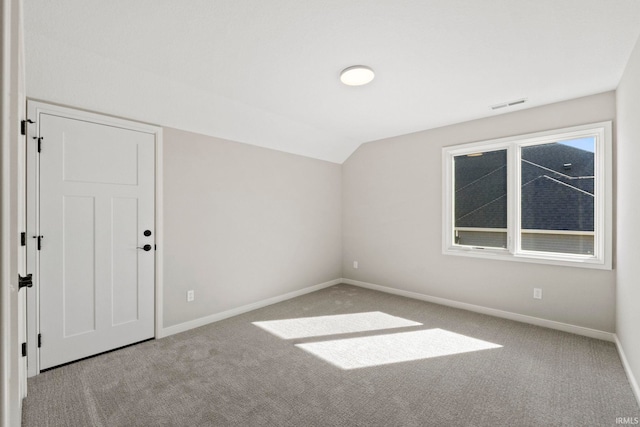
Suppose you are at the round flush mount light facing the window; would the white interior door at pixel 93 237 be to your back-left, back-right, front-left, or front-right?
back-left

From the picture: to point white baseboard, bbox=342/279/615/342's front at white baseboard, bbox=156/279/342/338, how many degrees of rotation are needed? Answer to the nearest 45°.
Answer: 0° — it already faces it

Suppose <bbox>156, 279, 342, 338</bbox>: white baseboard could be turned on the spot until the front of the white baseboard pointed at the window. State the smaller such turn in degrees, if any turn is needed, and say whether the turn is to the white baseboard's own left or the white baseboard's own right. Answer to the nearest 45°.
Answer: approximately 45° to the white baseboard's own left

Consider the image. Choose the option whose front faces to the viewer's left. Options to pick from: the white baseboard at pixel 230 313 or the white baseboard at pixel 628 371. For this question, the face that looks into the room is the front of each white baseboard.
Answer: the white baseboard at pixel 628 371

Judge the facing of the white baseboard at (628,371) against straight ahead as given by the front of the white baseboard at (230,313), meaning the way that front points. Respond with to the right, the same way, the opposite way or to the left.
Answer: the opposite way

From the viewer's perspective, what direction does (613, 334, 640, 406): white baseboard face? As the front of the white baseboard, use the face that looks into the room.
to the viewer's left

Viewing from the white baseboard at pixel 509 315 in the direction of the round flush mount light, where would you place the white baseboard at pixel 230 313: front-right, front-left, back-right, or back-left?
front-right

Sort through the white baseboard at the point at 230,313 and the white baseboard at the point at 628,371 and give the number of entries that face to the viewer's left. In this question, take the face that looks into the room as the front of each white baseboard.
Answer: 1

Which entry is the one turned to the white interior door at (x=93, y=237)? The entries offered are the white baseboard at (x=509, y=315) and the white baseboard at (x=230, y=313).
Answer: the white baseboard at (x=509, y=315)

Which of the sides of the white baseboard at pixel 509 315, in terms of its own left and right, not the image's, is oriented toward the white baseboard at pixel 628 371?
left
